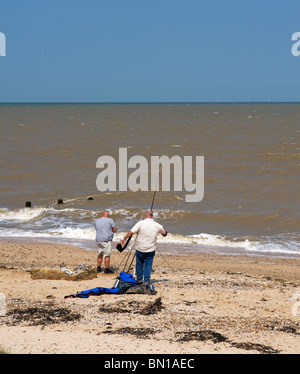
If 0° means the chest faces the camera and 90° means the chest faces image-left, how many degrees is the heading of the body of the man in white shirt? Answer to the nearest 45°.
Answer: approximately 180°
